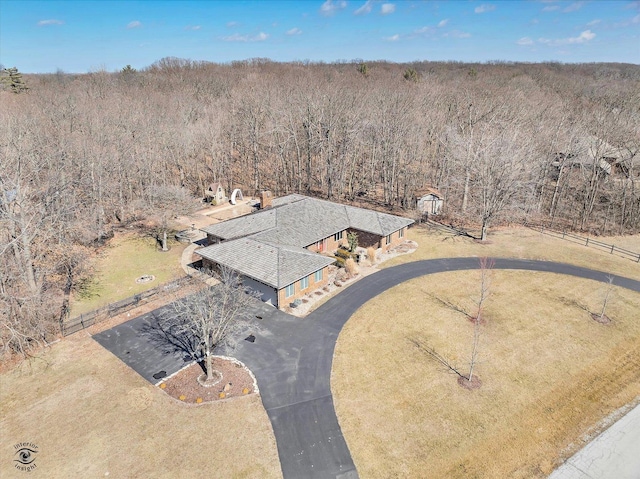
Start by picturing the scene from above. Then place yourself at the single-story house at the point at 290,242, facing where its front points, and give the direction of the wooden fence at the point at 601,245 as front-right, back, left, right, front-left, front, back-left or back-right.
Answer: front-left

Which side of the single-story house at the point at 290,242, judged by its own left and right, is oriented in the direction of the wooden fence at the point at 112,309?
right

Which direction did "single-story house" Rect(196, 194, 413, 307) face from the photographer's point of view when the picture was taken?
facing the viewer and to the right of the viewer

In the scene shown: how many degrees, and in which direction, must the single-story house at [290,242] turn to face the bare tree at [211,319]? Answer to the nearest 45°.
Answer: approximately 45° to its right

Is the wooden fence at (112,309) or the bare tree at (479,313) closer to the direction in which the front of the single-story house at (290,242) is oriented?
the bare tree

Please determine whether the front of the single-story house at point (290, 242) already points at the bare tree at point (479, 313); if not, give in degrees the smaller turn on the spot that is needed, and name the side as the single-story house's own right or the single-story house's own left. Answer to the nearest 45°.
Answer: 0° — it already faces it

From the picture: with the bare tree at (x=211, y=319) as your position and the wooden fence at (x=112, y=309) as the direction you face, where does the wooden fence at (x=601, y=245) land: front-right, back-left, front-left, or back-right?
back-right

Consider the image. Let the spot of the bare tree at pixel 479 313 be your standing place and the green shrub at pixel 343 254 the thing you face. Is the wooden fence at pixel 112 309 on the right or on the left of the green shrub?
left

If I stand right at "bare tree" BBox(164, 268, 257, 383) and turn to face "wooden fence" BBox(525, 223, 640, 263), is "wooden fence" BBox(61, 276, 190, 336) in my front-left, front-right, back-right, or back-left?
back-left
